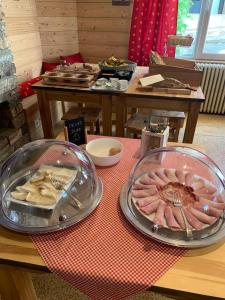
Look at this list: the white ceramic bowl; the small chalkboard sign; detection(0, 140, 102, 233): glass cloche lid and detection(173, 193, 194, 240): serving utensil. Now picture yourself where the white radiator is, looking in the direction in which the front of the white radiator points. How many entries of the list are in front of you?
4

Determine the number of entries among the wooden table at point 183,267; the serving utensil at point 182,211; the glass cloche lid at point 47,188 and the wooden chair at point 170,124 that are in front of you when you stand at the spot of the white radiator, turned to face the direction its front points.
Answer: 4

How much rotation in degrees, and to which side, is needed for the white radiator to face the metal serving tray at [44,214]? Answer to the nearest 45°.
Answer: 0° — it already faces it

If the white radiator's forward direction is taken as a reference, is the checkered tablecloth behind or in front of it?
in front

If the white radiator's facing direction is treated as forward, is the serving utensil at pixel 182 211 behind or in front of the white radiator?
in front

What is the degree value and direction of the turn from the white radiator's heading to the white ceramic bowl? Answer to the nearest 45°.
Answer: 0° — it already faces it

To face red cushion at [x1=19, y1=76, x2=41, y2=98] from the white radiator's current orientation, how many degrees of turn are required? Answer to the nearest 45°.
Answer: approximately 45° to its right

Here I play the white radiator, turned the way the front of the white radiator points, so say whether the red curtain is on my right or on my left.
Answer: on my right

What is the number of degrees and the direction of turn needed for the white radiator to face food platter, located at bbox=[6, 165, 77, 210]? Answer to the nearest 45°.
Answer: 0° — it already faces it

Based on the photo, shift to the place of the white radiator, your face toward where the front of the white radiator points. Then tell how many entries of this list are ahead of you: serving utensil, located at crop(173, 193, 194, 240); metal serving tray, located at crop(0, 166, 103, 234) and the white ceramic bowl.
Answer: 3

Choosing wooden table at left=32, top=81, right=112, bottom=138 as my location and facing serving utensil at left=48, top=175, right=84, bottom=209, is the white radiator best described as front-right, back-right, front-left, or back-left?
back-left
